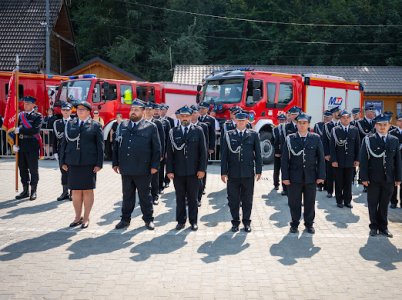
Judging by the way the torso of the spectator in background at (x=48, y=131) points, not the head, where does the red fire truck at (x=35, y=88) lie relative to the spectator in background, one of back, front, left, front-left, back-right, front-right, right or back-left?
back

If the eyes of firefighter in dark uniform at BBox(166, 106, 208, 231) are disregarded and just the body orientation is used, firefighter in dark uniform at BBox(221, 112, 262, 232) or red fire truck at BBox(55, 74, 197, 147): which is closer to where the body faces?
the firefighter in dark uniform

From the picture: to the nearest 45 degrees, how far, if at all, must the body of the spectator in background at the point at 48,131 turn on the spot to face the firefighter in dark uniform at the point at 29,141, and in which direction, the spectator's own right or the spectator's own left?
0° — they already face them

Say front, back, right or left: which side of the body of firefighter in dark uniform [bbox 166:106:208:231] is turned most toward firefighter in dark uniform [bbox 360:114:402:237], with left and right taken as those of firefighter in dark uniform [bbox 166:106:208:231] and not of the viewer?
left

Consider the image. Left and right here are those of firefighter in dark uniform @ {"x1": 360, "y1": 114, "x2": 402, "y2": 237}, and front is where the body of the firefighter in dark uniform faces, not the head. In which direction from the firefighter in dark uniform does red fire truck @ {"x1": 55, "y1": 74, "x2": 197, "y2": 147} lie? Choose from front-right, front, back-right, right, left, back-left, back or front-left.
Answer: back-right

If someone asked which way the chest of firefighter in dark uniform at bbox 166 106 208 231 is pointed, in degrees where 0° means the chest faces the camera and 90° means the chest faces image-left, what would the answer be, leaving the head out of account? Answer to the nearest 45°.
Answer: approximately 0°

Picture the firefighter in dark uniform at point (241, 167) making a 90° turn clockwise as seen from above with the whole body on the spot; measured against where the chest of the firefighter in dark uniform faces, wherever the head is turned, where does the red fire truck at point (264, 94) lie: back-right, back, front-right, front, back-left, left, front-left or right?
right

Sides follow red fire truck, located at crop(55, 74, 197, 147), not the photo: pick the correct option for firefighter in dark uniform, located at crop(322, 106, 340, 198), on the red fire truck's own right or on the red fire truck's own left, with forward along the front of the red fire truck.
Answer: on the red fire truck's own left
